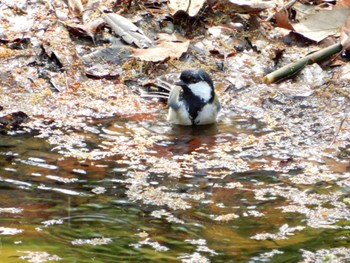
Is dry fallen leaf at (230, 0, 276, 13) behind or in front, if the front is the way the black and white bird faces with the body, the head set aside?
behind

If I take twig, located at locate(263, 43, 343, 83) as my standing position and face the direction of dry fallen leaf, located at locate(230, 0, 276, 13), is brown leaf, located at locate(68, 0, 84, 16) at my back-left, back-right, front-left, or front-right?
front-left

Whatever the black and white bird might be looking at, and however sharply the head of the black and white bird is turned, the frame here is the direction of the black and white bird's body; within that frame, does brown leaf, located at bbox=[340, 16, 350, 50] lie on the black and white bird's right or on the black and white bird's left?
on the black and white bird's left

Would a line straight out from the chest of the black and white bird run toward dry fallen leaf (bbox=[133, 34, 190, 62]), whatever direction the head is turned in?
no

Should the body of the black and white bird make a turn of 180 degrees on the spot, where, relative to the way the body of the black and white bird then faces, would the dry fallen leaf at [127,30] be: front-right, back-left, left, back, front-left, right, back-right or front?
front-left

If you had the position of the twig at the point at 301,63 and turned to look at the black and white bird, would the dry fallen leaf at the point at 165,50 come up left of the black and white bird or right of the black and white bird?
right

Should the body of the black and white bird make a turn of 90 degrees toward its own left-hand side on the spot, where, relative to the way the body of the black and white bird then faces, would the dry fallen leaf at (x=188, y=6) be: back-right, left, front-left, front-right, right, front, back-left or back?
left

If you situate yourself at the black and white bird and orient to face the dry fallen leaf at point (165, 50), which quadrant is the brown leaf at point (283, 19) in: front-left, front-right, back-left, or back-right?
front-right

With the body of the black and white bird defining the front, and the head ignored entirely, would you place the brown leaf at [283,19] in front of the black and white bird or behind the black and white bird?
behind

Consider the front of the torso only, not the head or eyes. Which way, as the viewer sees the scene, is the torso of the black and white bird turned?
toward the camera

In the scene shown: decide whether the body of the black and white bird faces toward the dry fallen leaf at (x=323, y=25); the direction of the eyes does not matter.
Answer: no

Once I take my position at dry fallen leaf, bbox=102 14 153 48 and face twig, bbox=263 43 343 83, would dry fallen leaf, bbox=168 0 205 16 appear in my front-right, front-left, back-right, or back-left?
front-left

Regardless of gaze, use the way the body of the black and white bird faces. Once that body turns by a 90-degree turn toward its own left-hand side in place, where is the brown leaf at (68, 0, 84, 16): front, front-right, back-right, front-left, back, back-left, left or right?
back-left
